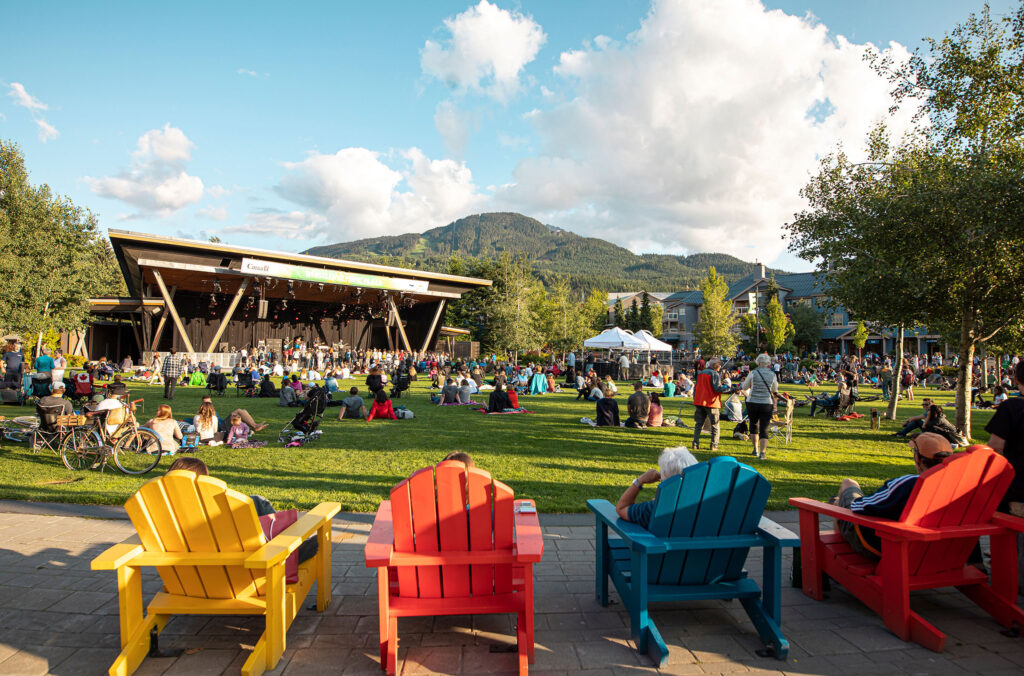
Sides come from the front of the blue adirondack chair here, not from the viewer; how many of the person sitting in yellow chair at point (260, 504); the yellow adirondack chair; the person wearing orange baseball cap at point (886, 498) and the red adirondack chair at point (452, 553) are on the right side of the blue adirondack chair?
1

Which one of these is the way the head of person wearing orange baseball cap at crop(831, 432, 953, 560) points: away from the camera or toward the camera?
away from the camera

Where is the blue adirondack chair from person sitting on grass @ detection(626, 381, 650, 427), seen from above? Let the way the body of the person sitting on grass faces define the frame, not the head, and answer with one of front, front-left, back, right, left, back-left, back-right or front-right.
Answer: back

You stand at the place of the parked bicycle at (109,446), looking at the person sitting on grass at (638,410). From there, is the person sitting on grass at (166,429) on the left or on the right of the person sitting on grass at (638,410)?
left

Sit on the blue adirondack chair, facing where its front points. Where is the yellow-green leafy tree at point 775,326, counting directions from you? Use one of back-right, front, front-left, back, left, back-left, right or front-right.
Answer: front-right

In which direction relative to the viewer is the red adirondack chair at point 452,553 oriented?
away from the camera

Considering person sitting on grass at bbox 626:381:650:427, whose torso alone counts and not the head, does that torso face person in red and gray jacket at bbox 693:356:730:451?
no

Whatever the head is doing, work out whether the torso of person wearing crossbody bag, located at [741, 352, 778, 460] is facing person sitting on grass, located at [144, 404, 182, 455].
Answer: no

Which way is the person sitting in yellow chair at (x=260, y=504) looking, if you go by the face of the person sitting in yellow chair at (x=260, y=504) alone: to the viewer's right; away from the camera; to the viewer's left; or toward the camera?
away from the camera

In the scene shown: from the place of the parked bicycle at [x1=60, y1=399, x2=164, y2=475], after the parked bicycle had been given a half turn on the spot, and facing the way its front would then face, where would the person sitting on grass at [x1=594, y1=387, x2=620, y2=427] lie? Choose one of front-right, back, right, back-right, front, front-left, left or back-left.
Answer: back

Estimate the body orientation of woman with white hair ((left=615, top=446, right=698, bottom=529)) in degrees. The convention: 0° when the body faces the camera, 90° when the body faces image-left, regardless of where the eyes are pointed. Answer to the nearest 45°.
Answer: approximately 135°

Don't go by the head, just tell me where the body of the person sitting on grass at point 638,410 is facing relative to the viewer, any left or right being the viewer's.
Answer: facing away from the viewer

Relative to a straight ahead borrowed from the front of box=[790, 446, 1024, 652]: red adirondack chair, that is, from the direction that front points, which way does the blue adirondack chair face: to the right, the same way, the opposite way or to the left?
the same way

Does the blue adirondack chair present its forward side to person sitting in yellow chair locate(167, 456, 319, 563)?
no

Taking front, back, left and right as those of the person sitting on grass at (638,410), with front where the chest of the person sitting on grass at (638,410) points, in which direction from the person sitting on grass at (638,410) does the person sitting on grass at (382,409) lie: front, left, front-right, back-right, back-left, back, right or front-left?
left

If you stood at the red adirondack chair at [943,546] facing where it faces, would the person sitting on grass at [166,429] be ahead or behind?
ahead
